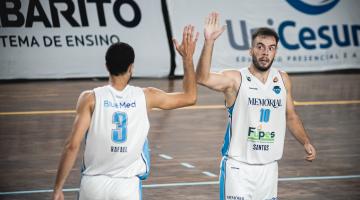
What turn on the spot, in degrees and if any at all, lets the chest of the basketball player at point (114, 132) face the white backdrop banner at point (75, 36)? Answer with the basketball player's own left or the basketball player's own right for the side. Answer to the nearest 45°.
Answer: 0° — they already face it

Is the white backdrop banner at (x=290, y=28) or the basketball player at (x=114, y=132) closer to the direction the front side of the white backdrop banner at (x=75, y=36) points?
the basketball player

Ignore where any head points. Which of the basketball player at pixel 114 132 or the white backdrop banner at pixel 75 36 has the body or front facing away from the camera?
the basketball player

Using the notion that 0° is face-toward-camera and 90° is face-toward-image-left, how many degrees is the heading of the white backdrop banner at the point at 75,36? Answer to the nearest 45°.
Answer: approximately 0°

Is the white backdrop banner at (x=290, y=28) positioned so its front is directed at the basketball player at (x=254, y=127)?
yes

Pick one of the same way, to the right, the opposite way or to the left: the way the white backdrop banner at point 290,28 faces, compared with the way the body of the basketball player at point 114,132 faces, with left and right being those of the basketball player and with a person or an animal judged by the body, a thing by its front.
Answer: the opposite way

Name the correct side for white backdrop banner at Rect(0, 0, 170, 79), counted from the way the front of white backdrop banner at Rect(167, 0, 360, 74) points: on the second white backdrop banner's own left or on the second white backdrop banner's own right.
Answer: on the second white backdrop banner's own right

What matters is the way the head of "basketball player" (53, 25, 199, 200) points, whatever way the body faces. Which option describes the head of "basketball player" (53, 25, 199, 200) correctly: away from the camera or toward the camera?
away from the camera

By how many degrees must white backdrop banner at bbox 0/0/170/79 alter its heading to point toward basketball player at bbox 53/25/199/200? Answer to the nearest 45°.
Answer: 0° — it already faces them

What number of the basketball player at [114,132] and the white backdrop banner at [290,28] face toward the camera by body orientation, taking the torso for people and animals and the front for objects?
1

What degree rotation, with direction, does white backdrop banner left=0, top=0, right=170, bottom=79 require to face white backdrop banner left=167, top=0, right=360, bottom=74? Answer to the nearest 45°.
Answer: approximately 90° to its left

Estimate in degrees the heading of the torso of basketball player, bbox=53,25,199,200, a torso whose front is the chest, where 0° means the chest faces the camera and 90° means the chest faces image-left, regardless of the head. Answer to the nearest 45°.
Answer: approximately 180°
